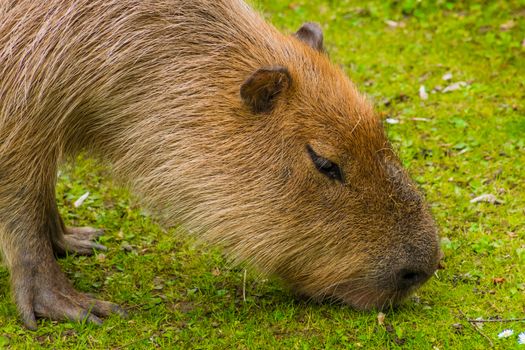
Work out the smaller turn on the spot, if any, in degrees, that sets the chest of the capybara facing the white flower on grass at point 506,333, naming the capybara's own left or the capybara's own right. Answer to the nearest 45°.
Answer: approximately 45° to the capybara's own right

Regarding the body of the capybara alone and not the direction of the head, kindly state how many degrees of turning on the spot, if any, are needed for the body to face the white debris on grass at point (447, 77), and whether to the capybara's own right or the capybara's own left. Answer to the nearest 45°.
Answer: approximately 45° to the capybara's own left

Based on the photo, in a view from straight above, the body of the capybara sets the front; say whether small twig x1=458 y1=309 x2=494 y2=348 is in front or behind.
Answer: in front

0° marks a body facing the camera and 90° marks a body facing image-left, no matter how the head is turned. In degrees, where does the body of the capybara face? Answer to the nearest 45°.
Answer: approximately 270°

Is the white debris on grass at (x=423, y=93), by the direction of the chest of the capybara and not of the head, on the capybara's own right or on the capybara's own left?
on the capybara's own left

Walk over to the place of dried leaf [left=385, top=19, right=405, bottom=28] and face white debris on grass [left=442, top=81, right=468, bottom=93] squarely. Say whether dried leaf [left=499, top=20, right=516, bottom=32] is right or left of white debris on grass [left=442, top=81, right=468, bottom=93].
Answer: left

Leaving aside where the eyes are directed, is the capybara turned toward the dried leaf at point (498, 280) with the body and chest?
yes

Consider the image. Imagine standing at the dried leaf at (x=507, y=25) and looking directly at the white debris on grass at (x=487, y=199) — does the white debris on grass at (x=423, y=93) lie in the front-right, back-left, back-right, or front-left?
front-right
